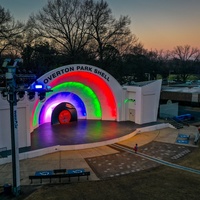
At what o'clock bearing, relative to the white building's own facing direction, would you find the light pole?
The light pole is roughly at 2 o'clock from the white building.

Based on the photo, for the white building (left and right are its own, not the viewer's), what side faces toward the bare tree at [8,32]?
back

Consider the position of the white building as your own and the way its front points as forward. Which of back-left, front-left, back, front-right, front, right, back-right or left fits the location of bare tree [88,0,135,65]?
back-left

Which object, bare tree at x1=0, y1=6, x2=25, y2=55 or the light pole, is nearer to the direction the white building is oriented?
the light pole

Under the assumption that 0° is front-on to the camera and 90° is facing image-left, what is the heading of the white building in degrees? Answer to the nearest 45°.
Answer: approximately 315°
